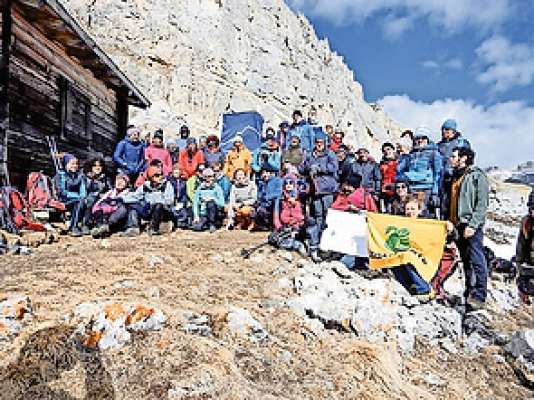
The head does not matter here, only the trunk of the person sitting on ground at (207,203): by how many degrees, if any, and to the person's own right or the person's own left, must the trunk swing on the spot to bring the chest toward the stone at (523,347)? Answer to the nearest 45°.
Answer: approximately 45° to the person's own left

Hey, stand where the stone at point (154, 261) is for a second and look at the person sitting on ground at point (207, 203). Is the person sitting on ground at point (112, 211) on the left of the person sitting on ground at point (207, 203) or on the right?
left

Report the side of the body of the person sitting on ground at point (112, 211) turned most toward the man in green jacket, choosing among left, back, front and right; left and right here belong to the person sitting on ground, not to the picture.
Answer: left

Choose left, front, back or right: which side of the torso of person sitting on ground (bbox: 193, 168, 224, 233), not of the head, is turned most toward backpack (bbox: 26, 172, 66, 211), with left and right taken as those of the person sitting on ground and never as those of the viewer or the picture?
right

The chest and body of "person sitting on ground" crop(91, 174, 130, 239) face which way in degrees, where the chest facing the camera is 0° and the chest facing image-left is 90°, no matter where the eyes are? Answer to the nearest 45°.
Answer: approximately 45°
